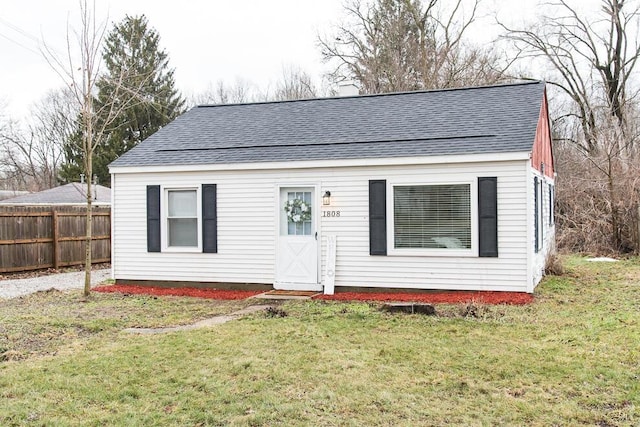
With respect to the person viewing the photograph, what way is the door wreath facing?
facing the viewer

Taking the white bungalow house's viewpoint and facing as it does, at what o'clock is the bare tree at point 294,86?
The bare tree is roughly at 6 o'clock from the white bungalow house.

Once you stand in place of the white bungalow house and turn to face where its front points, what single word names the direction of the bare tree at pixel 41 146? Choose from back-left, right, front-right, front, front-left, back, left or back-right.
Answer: back-right

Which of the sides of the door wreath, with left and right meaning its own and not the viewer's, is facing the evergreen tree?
back

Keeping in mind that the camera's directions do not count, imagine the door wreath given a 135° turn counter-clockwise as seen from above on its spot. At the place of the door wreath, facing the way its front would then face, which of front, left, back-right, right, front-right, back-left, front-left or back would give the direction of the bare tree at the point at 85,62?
back-left

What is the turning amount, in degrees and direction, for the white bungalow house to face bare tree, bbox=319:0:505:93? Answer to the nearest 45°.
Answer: approximately 180°

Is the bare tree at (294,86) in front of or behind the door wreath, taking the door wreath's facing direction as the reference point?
behind

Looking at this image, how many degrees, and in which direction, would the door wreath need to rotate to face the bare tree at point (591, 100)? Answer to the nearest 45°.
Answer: approximately 135° to its left

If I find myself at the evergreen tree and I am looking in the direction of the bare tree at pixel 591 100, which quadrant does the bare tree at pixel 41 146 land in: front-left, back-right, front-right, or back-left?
back-left

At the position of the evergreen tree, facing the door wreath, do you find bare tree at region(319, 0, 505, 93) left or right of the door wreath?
left

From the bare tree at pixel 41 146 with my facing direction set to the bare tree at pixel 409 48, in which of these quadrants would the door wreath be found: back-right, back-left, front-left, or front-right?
front-right

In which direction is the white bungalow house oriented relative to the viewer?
toward the camera

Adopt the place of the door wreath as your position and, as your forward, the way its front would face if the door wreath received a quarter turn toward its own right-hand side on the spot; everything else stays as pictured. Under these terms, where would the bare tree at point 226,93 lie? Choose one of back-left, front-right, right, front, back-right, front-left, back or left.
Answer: right

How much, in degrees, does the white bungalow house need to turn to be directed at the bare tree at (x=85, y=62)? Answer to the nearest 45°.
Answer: approximately 90° to its right
